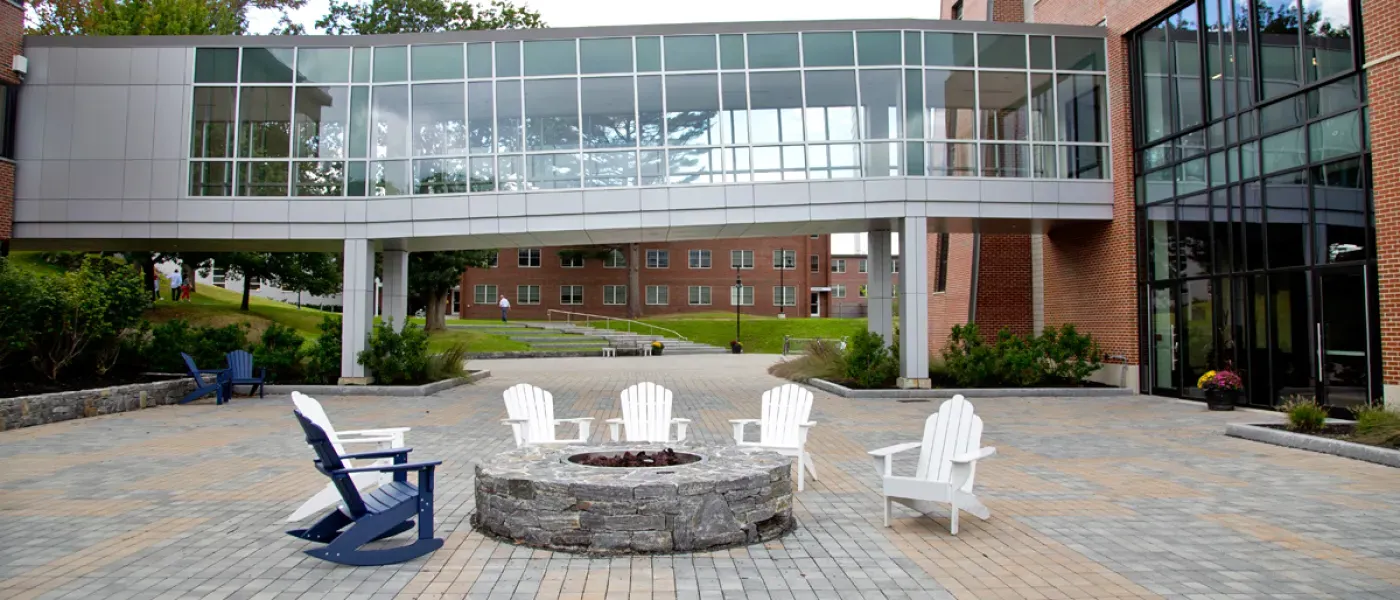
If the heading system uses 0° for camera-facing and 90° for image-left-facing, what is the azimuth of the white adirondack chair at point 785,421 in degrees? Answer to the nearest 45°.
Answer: approximately 45°

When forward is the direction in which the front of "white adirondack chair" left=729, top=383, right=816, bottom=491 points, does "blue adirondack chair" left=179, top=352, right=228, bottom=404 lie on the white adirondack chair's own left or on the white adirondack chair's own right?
on the white adirondack chair's own right

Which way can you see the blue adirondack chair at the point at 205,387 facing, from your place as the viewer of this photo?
facing to the right of the viewer

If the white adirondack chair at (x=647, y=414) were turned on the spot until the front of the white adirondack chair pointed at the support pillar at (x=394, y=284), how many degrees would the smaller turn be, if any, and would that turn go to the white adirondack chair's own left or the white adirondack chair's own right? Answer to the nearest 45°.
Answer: approximately 135° to the white adirondack chair's own right

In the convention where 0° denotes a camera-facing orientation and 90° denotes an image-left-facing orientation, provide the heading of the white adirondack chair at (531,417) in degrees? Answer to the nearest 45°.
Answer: approximately 315°

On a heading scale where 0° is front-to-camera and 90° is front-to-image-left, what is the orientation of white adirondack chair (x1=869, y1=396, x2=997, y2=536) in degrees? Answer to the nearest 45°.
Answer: approximately 45°

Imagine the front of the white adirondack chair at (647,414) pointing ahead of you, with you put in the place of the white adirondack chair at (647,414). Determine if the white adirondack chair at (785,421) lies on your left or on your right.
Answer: on your left

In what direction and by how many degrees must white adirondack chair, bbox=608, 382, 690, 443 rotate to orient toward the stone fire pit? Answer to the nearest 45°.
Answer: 0° — it already faces it

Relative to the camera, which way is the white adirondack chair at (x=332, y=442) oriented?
to the viewer's right

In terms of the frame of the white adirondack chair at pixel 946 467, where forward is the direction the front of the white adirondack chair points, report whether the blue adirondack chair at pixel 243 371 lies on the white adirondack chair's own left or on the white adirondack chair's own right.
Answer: on the white adirondack chair's own right

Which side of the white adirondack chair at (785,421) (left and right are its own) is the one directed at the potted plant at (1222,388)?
back
